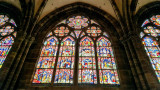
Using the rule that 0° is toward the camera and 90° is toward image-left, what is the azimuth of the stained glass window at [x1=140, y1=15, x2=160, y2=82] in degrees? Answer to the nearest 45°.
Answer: approximately 0°

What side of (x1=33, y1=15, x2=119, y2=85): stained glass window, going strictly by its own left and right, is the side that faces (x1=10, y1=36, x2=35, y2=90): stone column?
right

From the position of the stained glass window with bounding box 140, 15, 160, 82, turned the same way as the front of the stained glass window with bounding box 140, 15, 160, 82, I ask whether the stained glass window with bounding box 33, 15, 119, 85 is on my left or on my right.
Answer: on my right

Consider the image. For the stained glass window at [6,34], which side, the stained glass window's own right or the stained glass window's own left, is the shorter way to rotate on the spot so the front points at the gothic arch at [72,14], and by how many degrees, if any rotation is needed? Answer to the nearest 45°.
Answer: approximately 45° to the stained glass window's own left

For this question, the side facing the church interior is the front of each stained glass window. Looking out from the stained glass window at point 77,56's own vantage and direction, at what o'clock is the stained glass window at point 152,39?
the stained glass window at point 152,39 is roughly at 9 o'clock from the stained glass window at point 77,56.

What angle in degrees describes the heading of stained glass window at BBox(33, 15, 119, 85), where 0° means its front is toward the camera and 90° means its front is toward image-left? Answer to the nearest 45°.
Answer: approximately 0°

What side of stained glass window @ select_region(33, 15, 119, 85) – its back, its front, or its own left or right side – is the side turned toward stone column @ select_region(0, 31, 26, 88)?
right

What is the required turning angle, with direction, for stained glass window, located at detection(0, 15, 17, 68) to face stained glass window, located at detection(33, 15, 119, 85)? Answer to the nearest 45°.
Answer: approximately 45° to its left
